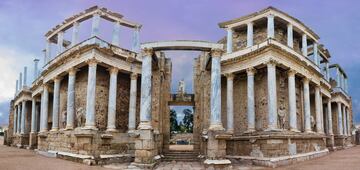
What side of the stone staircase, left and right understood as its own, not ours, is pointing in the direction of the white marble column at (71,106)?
right

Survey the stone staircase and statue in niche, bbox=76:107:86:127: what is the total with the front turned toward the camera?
2

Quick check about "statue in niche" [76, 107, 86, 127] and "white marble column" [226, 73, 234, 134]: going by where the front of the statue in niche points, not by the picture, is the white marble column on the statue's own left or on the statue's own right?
on the statue's own left

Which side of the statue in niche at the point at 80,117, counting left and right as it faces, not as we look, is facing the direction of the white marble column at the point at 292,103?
left

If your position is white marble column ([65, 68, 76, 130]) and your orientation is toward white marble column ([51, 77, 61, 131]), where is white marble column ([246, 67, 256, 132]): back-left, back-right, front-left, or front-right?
back-right

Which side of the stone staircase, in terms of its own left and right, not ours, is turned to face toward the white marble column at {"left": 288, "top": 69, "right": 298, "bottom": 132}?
left

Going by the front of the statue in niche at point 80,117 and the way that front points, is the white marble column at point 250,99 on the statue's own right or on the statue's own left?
on the statue's own left
